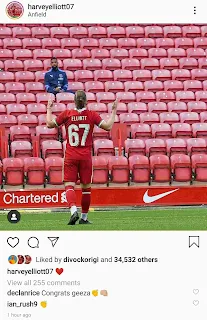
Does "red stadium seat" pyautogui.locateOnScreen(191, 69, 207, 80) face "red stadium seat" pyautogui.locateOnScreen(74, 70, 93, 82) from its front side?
no

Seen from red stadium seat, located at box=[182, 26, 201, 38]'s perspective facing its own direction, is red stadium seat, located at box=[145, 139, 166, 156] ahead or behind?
ahead

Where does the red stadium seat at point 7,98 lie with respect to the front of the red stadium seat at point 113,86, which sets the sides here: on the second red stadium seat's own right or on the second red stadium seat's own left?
on the second red stadium seat's own right

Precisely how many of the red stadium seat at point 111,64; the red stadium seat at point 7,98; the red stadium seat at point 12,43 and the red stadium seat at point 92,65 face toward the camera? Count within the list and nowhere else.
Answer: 4

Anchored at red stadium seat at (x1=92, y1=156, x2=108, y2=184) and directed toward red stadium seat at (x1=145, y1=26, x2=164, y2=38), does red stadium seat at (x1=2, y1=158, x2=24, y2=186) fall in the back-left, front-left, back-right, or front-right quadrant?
back-left

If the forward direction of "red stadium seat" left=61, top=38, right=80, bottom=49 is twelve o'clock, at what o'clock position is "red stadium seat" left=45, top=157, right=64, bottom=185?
"red stadium seat" left=45, top=157, right=64, bottom=185 is roughly at 12 o'clock from "red stadium seat" left=61, top=38, right=80, bottom=49.

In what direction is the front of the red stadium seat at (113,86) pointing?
toward the camera

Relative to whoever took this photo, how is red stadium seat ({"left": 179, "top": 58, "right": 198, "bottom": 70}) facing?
facing the viewer

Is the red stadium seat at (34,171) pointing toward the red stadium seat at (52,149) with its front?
no

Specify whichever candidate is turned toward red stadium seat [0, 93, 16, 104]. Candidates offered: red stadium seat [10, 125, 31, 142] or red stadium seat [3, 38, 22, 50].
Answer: red stadium seat [3, 38, 22, 50]

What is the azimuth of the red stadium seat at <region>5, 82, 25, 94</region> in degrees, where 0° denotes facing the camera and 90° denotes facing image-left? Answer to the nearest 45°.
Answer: approximately 0°

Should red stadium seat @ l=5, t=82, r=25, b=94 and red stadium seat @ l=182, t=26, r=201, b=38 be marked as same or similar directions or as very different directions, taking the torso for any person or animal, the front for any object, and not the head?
same or similar directions

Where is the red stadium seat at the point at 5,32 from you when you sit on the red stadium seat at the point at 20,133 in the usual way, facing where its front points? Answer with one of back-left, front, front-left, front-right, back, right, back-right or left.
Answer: back

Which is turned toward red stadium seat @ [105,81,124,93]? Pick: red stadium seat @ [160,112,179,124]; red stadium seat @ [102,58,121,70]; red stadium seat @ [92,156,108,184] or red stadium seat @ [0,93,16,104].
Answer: red stadium seat @ [102,58,121,70]

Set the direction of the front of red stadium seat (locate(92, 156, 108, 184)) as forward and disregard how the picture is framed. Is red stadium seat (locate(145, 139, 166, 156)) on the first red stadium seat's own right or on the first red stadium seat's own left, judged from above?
on the first red stadium seat's own left

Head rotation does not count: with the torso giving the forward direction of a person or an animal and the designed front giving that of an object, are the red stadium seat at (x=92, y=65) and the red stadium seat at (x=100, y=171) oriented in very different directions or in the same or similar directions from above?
same or similar directions

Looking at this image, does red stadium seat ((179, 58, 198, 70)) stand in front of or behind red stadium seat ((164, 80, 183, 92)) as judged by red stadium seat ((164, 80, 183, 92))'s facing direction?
behind

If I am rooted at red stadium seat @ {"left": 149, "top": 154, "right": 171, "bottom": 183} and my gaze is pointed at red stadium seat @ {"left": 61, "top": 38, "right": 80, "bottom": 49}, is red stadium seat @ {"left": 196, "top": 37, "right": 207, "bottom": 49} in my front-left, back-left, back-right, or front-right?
front-right
